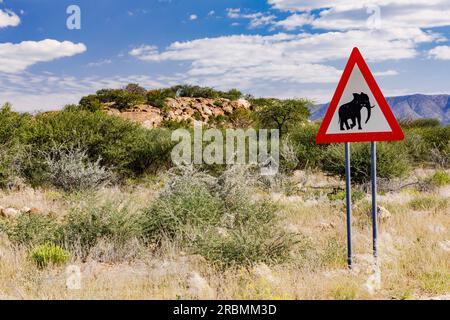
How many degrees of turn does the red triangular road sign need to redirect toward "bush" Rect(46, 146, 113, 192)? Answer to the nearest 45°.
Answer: approximately 90° to its right

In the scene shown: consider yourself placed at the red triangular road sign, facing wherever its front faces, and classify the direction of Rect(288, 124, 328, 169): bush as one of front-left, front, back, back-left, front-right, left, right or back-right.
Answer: back-right

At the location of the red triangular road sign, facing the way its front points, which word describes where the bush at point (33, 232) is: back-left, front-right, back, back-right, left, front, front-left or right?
front-right

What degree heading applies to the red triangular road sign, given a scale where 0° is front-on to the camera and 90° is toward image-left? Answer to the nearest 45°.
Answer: approximately 45°

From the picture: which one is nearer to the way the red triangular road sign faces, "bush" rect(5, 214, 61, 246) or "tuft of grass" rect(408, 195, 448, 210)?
the bush

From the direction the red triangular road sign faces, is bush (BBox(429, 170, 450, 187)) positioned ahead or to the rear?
to the rear

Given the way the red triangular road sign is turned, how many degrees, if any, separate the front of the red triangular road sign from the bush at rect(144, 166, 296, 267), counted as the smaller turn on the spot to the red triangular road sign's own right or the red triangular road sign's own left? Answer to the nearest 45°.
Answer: approximately 90° to the red triangular road sign's own right

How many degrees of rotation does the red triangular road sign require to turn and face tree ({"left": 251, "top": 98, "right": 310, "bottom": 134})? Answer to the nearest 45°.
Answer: approximately 135° to its right

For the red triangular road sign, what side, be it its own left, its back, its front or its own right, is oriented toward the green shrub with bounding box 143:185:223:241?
right

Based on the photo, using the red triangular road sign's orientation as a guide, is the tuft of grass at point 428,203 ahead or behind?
behind
